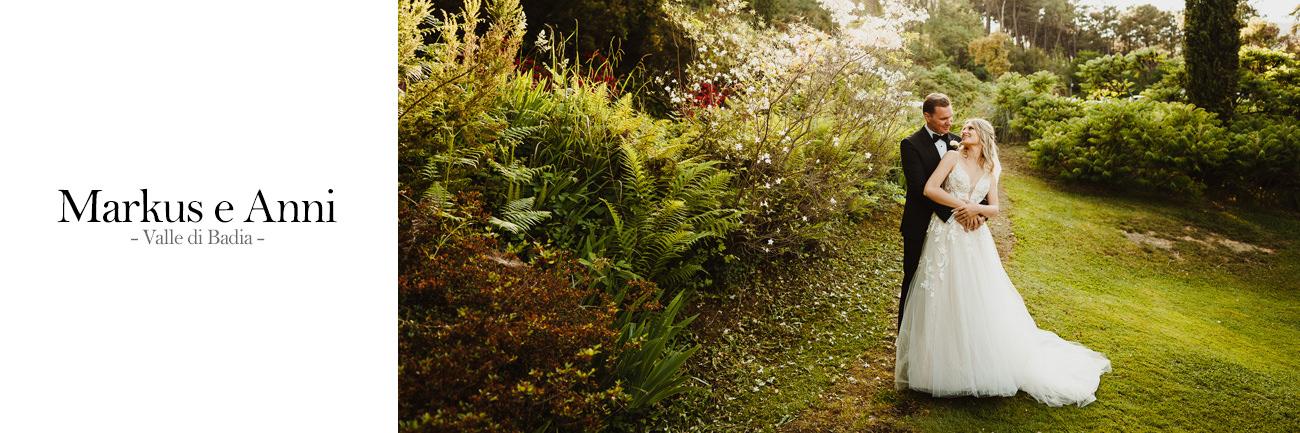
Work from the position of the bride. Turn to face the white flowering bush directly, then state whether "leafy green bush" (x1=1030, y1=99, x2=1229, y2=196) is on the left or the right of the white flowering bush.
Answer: right

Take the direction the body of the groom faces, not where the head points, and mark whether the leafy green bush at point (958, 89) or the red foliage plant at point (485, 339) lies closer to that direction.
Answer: the red foliage plant

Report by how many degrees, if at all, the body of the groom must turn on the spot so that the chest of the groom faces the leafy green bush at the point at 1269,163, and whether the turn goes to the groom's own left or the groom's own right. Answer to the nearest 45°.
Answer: approximately 90° to the groom's own left

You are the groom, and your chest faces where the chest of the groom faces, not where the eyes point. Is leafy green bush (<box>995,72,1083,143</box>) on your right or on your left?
on your left

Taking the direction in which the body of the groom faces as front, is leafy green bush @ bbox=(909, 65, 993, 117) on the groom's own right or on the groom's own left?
on the groom's own left

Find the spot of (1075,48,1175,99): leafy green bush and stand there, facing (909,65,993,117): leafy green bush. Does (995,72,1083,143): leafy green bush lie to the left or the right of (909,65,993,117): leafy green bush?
left

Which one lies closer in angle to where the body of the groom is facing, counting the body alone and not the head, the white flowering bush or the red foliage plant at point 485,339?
the red foliage plant

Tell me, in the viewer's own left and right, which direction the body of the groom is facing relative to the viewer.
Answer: facing the viewer and to the right of the viewer

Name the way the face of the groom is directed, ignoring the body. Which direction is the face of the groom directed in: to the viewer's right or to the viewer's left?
to the viewer's right

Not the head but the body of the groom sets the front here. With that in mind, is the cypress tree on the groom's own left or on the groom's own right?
on the groom's own left

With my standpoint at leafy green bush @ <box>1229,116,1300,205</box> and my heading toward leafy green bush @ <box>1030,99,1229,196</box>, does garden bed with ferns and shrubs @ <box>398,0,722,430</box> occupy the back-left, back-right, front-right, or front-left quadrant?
front-left

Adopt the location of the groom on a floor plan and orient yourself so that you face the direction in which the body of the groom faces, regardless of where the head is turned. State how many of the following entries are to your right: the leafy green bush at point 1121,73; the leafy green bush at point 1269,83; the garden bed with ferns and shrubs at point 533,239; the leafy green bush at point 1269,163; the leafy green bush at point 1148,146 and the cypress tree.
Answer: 1

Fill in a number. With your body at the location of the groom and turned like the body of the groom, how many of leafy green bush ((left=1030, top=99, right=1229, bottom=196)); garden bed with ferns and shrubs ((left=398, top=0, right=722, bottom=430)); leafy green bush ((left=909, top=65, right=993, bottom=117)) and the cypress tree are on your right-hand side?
1

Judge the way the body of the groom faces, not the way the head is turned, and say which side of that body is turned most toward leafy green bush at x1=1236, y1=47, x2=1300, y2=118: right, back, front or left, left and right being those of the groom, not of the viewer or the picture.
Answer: left

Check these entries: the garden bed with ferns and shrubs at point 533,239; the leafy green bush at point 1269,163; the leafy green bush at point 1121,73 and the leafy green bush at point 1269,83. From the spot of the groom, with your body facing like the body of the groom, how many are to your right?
1

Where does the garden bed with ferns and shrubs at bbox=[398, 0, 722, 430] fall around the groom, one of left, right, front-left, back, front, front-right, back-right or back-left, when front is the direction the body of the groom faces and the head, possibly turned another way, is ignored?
right
